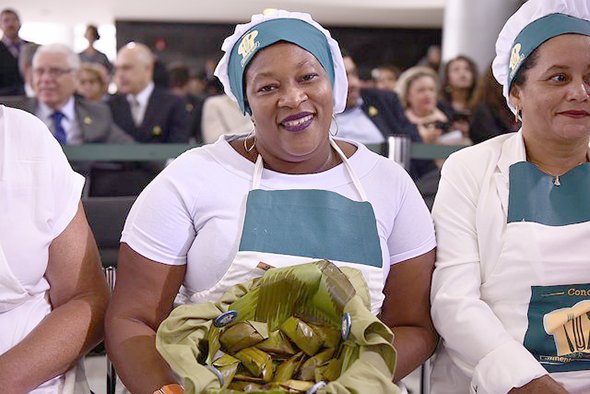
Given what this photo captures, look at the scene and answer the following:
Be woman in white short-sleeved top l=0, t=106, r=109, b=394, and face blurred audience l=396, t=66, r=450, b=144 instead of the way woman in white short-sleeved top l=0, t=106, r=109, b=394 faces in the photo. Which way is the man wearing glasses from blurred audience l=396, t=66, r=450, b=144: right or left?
left

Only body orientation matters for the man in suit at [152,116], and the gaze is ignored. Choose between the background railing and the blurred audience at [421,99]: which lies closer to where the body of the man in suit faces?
the background railing

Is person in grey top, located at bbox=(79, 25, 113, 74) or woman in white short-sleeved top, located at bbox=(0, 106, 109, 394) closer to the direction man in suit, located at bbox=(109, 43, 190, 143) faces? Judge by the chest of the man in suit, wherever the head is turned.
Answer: the woman in white short-sleeved top

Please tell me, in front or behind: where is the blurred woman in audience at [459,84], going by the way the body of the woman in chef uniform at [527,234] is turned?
behind

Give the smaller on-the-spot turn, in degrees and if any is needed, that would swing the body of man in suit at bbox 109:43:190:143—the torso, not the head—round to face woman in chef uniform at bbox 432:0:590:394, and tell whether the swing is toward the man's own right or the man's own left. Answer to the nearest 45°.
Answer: approximately 45° to the man's own left

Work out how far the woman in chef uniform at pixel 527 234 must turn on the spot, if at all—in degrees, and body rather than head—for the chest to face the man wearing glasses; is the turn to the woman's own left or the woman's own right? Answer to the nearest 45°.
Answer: approximately 180°

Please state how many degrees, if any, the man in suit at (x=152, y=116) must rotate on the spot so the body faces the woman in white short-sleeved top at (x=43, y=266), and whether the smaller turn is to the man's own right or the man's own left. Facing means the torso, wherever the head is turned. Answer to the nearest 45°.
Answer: approximately 45° to the man's own left

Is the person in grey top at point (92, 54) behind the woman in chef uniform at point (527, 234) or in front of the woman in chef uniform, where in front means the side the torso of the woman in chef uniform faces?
behind

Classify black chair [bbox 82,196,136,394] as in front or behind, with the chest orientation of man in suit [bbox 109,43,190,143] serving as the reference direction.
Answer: in front

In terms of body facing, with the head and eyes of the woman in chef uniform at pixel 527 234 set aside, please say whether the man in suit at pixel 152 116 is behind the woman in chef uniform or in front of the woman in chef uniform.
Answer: behind
